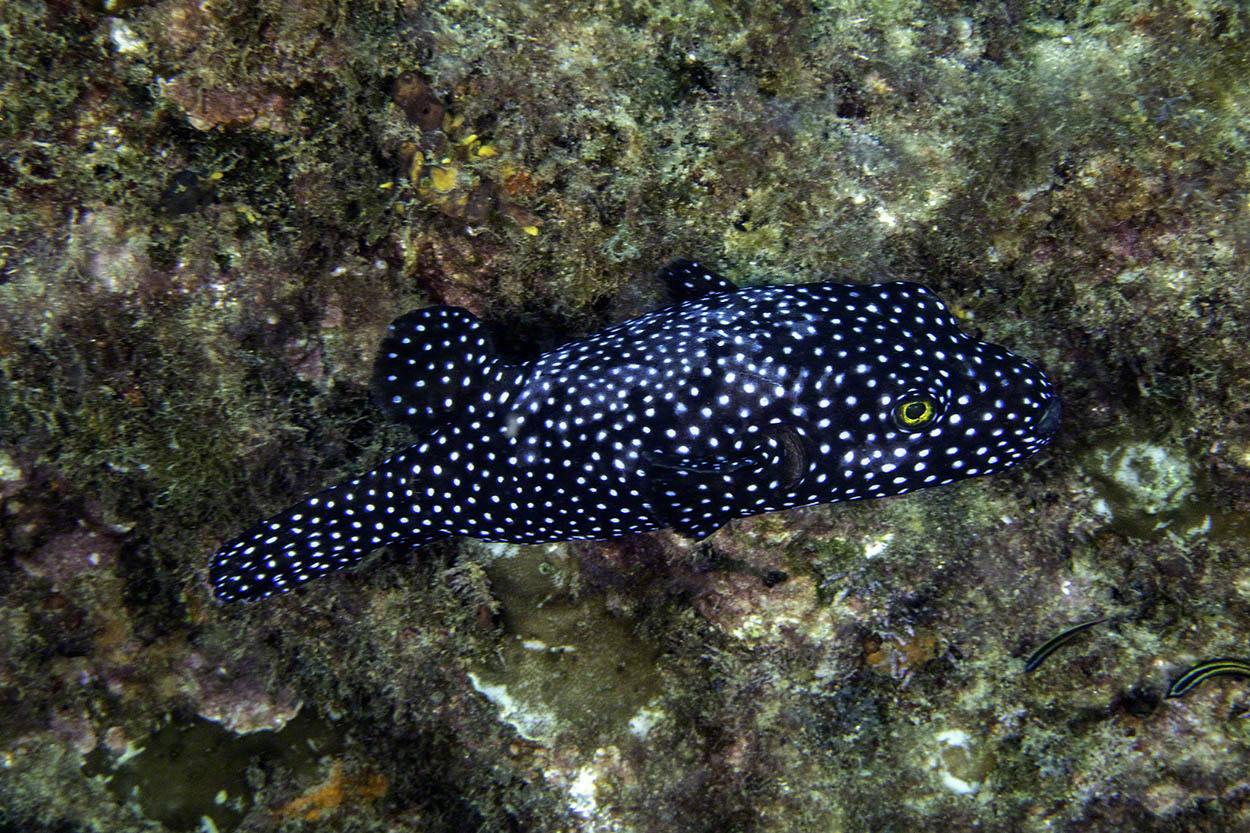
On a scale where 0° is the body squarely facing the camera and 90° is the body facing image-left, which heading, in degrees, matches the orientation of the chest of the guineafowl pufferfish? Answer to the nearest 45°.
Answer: approximately 270°
